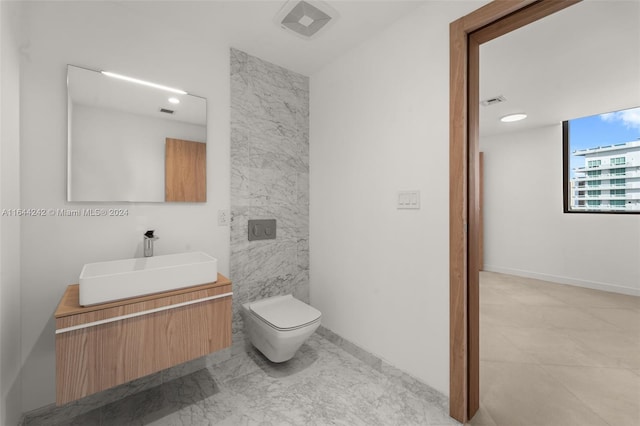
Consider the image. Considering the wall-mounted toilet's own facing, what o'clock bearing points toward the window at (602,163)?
The window is roughly at 10 o'clock from the wall-mounted toilet.

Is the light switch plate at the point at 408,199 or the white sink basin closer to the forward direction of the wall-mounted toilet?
the light switch plate

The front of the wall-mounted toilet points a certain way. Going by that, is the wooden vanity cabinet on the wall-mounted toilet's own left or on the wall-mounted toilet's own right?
on the wall-mounted toilet's own right

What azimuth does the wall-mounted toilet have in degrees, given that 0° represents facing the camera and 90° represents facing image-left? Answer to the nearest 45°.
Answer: approximately 315°

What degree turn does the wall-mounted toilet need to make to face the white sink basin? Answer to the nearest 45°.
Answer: approximately 90° to its right

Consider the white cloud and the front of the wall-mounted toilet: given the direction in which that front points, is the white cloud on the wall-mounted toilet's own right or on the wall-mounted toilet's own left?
on the wall-mounted toilet's own left

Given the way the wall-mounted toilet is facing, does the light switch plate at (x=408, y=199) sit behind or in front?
in front
